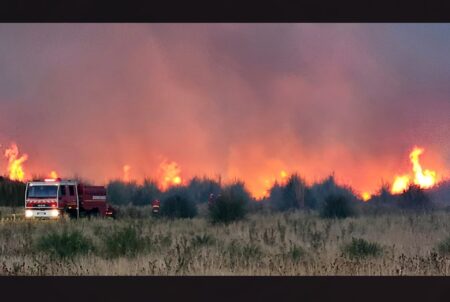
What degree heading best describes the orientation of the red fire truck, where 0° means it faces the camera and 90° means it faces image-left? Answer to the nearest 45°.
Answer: approximately 45°

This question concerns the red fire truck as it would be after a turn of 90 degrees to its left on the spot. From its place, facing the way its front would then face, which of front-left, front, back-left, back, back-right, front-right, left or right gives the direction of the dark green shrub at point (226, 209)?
front-left
